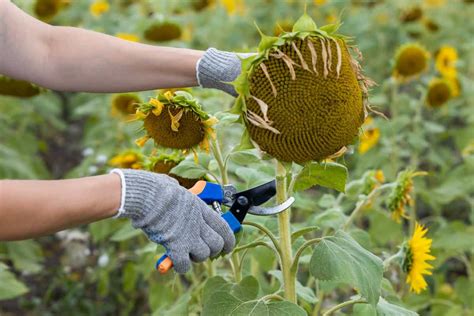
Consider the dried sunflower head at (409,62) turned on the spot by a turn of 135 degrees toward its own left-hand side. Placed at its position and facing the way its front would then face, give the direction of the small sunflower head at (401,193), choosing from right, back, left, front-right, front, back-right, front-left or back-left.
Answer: back-right

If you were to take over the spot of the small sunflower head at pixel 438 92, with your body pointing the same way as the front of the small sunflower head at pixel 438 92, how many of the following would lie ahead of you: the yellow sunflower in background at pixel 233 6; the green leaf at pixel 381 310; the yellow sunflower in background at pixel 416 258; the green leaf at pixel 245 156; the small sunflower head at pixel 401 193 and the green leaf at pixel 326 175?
5

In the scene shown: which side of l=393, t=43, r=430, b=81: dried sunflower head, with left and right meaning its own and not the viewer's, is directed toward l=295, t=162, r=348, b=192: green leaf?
front

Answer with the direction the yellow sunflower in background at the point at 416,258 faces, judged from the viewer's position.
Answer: facing to the right of the viewer

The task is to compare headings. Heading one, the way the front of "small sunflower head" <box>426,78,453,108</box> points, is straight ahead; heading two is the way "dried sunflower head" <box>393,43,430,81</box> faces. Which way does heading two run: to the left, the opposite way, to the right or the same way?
the same way

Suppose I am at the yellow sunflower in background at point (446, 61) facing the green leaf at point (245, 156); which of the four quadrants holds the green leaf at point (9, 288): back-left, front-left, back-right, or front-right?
front-right

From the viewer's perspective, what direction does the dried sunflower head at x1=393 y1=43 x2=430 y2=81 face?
toward the camera

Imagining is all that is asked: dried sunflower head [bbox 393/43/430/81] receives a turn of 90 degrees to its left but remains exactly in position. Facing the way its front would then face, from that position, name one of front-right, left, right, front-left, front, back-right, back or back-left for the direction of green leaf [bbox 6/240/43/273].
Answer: back-right
